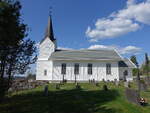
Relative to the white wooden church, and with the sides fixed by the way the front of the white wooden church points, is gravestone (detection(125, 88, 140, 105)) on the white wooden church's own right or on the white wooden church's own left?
on the white wooden church's own left

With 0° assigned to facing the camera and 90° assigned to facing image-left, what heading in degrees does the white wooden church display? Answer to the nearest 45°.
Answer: approximately 90°
